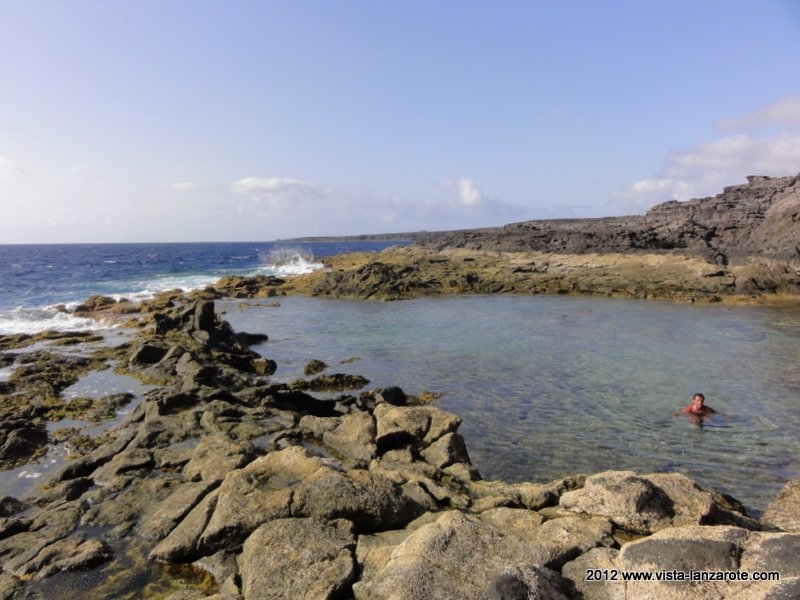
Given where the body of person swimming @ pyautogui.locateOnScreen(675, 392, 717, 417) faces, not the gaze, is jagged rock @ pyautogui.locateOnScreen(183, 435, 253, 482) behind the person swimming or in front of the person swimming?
in front

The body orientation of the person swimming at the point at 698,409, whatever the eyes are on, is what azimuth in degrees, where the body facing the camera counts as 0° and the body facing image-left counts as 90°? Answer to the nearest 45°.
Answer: approximately 0°

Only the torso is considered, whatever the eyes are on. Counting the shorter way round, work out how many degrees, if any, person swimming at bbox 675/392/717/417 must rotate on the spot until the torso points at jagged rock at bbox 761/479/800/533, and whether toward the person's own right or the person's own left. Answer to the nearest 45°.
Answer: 0° — they already face it

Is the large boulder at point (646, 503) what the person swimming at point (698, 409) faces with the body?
yes

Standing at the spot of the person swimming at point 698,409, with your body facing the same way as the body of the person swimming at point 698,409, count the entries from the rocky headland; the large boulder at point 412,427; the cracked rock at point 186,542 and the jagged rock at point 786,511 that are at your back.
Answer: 1

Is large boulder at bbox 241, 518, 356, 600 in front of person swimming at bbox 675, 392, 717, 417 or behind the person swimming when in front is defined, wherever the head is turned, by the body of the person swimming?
in front

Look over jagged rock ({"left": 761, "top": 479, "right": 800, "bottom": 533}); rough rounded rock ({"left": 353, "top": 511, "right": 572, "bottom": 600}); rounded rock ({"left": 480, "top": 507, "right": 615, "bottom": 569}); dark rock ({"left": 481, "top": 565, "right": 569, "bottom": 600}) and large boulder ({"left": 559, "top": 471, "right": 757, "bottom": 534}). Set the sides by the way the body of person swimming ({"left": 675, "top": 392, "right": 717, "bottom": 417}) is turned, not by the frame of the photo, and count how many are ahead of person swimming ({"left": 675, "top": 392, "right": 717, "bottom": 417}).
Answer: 5

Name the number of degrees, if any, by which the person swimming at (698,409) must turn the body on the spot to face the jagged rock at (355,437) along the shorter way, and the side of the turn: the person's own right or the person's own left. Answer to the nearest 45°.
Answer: approximately 45° to the person's own right

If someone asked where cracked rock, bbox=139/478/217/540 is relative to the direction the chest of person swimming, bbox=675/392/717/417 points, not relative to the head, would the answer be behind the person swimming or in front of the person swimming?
in front

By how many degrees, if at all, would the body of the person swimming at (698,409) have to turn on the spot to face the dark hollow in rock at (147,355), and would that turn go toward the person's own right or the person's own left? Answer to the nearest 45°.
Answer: approximately 90° to the person's own right

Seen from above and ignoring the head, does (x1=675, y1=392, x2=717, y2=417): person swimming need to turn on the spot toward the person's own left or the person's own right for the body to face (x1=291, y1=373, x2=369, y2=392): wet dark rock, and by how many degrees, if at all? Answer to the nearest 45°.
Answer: approximately 90° to the person's own right

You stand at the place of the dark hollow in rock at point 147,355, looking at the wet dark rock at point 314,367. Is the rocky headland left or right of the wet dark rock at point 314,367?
left
